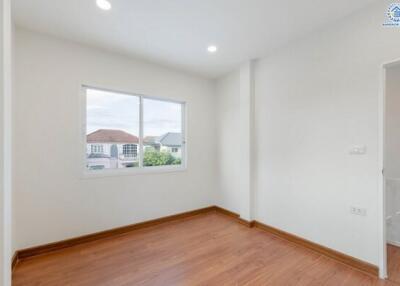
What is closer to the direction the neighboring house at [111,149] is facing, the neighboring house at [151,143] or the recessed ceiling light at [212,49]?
the recessed ceiling light

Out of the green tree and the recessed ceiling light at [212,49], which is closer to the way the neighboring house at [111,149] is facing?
the recessed ceiling light

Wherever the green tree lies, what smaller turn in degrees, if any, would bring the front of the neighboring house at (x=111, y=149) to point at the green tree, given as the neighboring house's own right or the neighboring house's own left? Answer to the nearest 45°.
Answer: approximately 90° to the neighboring house's own left

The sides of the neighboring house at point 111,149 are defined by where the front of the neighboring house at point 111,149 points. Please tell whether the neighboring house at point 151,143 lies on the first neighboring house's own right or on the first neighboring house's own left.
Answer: on the first neighboring house's own left

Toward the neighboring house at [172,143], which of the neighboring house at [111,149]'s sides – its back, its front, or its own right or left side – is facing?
left

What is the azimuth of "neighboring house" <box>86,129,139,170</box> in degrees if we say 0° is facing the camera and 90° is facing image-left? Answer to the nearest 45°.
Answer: approximately 0°
